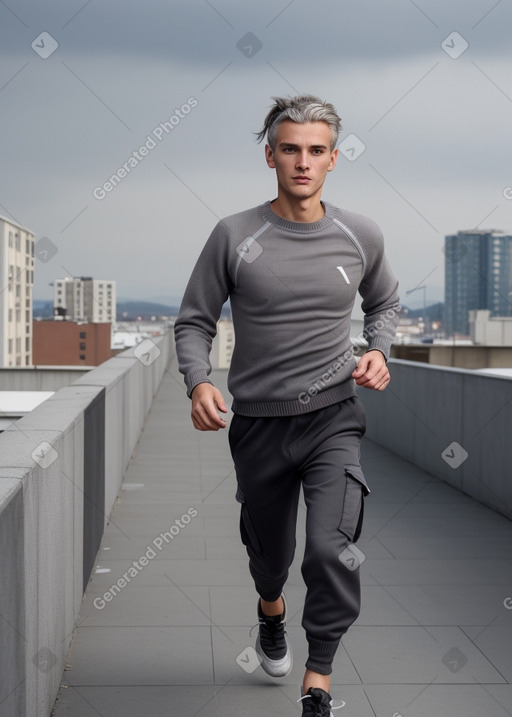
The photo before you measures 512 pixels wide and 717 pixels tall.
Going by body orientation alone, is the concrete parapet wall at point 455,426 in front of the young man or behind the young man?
behind

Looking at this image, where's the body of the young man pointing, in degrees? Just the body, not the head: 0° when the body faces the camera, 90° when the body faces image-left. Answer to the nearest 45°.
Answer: approximately 0°
